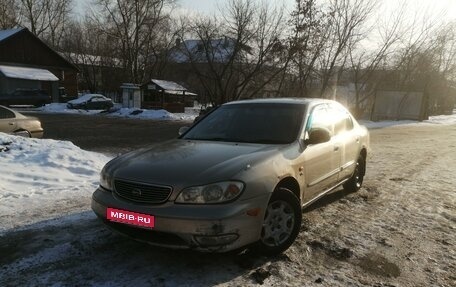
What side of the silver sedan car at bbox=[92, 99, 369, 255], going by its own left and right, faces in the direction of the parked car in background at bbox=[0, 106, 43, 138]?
right

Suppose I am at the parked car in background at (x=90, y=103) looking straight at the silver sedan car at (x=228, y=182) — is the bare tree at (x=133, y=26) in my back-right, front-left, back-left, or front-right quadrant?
back-left

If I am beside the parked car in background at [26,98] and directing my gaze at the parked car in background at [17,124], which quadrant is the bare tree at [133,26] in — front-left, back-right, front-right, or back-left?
back-left

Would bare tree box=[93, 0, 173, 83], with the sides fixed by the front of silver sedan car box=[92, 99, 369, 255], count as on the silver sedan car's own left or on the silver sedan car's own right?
on the silver sedan car's own right

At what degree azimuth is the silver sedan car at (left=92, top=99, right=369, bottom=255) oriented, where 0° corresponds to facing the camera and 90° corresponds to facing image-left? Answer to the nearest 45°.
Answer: approximately 45°

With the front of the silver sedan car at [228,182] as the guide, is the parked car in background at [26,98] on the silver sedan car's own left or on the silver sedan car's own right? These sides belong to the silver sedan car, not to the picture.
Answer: on the silver sedan car's own right
